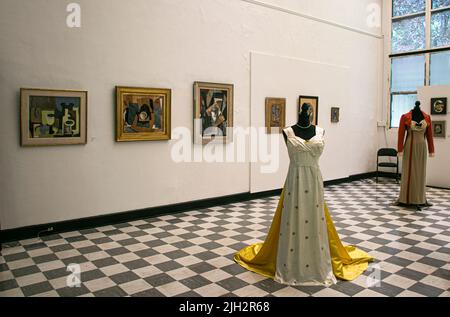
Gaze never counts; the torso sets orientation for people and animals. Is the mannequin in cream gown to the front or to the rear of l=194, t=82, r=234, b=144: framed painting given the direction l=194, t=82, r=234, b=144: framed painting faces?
to the front

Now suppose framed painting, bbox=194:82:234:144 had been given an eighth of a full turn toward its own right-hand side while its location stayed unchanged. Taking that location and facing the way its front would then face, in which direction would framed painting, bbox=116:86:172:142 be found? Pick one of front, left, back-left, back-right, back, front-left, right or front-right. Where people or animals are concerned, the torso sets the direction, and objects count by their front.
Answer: front-right

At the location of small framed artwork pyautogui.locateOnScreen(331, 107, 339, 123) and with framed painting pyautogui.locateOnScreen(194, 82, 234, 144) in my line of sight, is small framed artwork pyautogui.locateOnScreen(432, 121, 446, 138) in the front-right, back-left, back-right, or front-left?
back-left

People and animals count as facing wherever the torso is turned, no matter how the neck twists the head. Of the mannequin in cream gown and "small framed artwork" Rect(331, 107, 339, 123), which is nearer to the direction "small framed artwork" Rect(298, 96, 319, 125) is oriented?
the mannequin in cream gown

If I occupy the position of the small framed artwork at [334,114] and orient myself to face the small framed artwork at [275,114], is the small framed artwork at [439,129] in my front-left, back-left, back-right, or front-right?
back-left

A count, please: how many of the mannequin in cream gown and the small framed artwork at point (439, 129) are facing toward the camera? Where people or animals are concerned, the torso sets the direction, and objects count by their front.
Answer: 2

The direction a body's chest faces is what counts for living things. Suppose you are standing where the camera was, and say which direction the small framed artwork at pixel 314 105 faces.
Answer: facing the viewer and to the right of the viewer

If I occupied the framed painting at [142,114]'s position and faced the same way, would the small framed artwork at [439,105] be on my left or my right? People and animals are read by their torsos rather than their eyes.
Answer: on my left

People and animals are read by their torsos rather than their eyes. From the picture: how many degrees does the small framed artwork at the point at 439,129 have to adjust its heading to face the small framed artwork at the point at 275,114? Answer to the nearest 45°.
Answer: approximately 45° to its right

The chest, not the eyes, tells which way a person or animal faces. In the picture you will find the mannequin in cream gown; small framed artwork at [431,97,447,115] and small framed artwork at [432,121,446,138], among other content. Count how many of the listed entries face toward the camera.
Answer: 3

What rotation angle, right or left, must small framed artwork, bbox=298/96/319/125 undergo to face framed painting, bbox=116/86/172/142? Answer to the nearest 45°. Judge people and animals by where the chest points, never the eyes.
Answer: approximately 90° to its right

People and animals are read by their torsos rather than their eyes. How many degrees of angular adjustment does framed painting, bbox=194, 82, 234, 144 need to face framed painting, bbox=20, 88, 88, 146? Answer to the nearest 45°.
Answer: approximately 90° to its right

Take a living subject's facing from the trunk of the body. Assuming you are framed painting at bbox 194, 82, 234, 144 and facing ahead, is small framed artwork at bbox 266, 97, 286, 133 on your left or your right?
on your left
